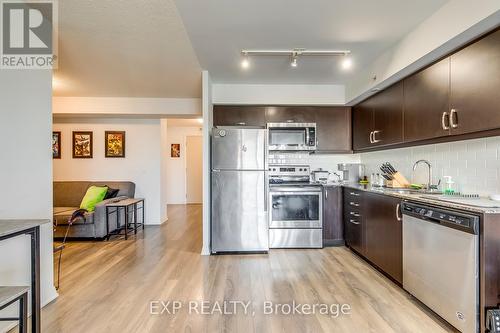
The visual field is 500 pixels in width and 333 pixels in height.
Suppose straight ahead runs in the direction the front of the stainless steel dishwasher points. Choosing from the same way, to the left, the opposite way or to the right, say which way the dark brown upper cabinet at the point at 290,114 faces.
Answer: to the left

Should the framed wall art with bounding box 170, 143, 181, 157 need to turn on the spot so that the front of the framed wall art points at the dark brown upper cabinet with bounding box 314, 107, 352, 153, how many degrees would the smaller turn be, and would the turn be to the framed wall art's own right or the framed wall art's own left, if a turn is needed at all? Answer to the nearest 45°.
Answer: approximately 45° to the framed wall art's own left

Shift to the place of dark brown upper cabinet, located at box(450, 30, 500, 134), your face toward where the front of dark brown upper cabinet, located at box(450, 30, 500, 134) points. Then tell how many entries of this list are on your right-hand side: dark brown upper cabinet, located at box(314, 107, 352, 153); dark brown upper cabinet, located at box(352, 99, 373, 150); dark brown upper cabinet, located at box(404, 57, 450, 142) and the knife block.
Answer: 4

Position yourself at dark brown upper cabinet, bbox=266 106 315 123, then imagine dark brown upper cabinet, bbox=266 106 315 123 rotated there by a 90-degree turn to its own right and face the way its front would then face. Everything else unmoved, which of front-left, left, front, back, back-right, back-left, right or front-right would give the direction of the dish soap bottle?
back-left

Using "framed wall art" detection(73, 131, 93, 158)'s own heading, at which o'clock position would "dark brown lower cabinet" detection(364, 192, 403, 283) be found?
The dark brown lower cabinet is roughly at 11 o'clock from the framed wall art.

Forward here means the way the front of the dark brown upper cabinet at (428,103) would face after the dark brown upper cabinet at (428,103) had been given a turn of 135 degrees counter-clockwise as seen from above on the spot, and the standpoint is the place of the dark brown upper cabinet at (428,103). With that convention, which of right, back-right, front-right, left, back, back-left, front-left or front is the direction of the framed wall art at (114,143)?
back

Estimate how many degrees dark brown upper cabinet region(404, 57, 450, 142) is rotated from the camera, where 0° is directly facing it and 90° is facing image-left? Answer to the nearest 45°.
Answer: approximately 45°

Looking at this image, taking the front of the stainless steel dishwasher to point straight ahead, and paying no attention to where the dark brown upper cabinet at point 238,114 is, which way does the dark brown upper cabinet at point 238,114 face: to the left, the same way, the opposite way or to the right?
to the left

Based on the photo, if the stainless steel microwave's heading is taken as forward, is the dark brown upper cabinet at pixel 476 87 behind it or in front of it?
in front

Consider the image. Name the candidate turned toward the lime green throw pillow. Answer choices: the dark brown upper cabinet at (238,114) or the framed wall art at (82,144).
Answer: the framed wall art

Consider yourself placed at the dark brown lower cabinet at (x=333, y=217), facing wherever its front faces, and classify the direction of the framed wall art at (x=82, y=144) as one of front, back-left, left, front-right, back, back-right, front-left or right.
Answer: right

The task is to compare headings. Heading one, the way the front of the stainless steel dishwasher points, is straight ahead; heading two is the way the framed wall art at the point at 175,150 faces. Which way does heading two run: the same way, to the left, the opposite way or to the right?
to the left
